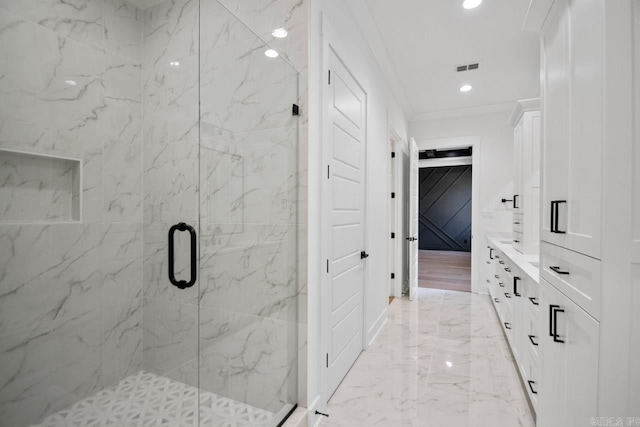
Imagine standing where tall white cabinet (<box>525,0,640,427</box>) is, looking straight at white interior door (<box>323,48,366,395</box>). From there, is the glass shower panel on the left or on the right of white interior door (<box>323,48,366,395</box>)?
left

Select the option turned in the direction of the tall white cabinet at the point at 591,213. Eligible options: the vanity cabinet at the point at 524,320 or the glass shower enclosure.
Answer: the glass shower enclosure

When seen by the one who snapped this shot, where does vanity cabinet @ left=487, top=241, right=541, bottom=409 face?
facing to the left of the viewer

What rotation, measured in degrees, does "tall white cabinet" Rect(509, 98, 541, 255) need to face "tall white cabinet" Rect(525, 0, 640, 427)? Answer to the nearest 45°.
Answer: approximately 90° to its left

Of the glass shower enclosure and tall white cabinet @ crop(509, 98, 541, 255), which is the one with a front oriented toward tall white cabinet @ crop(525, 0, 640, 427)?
the glass shower enclosure

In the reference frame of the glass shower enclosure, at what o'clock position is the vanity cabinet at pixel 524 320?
The vanity cabinet is roughly at 11 o'clock from the glass shower enclosure.

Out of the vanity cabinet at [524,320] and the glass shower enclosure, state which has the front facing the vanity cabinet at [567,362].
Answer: the glass shower enclosure

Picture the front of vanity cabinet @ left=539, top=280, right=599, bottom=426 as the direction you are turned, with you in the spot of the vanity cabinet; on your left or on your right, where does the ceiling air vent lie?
on your right

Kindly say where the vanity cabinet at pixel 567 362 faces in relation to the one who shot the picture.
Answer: facing to the left of the viewer

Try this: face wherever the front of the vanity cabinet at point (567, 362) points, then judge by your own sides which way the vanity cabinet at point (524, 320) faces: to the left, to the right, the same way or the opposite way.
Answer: the same way

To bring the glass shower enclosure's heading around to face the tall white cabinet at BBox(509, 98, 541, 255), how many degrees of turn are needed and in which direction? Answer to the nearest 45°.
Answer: approximately 45° to its left

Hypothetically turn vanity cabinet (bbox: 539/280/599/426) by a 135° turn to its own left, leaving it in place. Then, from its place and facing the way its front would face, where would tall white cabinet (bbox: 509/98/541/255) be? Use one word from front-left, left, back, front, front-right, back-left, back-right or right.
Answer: back-left

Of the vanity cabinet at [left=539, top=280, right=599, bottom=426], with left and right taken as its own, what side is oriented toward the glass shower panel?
front

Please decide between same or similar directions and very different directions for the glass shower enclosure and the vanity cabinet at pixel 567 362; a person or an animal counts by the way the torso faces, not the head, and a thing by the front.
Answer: very different directions

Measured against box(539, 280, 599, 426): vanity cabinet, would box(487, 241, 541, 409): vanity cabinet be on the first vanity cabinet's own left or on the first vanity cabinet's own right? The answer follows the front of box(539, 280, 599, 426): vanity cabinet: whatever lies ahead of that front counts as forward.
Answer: on the first vanity cabinet's own right

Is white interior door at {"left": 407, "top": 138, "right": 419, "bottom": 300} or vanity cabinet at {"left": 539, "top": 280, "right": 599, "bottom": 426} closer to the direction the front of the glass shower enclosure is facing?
the vanity cabinet

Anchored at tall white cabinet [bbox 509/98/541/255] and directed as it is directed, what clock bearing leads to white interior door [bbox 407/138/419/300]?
The white interior door is roughly at 1 o'clock from the tall white cabinet.

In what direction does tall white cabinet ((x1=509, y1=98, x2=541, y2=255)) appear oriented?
to the viewer's left

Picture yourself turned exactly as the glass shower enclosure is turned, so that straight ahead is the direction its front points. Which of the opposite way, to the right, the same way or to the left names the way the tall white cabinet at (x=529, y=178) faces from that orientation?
the opposite way

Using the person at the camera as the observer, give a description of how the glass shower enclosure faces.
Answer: facing the viewer and to the right of the viewer
